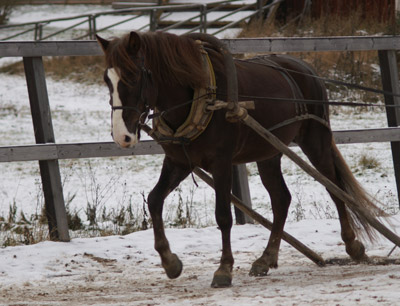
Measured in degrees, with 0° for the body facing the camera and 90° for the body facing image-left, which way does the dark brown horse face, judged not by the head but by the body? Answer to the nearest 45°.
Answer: approximately 45°

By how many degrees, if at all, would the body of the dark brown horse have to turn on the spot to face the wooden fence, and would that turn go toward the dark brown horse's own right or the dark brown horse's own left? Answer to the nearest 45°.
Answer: approximately 90° to the dark brown horse's own right
